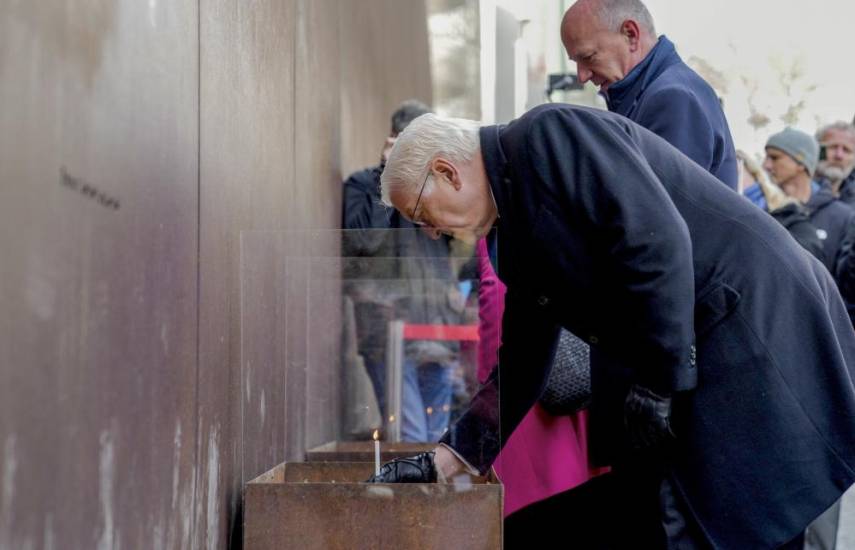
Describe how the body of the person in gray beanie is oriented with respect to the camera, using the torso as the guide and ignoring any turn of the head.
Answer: to the viewer's left

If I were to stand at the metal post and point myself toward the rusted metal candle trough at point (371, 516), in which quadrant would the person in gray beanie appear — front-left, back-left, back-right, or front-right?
back-left

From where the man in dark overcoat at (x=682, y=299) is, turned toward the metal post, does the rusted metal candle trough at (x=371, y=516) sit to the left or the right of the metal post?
left

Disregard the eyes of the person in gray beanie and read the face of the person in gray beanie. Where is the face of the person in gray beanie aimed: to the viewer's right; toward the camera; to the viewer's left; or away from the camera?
to the viewer's left

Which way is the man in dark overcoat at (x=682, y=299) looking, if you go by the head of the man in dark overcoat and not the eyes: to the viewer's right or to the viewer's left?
to the viewer's left

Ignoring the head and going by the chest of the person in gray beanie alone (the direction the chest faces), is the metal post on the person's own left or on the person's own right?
on the person's own left

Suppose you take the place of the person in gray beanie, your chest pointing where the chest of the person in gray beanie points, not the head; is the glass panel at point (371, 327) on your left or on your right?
on your left

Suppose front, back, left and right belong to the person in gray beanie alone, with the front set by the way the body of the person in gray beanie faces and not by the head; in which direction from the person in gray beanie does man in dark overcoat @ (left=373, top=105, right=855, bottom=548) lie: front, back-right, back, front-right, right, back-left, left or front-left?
left
